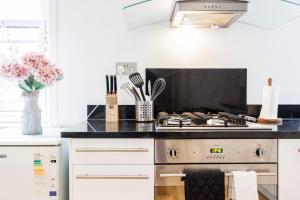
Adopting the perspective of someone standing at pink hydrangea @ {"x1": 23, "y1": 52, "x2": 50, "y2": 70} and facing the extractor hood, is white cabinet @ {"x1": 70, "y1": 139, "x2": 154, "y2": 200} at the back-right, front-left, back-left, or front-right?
front-right

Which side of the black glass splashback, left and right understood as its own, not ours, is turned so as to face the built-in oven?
front

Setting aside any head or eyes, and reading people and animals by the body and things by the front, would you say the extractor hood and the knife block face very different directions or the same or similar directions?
same or similar directions

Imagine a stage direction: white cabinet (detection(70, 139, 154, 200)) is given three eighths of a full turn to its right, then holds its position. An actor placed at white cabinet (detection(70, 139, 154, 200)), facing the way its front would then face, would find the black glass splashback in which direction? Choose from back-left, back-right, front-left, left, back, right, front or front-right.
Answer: right

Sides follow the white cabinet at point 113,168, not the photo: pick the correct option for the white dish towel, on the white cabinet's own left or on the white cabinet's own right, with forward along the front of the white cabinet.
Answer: on the white cabinet's own left

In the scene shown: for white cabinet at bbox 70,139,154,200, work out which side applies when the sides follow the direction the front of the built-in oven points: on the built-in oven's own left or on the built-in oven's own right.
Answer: on the built-in oven's own right

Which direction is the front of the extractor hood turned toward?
toward the camera

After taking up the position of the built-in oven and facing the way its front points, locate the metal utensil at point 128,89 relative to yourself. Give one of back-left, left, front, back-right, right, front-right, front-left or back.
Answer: back-right

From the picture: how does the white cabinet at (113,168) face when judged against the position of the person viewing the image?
facing the viewer

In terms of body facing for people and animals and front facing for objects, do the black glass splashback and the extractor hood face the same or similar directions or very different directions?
same or similar directions

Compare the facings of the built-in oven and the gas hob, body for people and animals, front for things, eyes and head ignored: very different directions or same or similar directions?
same or similar directions

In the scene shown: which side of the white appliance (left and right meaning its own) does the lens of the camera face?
front

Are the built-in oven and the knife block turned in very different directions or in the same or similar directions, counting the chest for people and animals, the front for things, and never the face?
same or similar directions

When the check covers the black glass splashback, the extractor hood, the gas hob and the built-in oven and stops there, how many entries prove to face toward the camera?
4

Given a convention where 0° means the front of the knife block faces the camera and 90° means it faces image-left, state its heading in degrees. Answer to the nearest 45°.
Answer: approximately 0°

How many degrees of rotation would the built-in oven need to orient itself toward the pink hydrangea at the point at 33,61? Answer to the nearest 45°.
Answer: approximately 90° to its right
